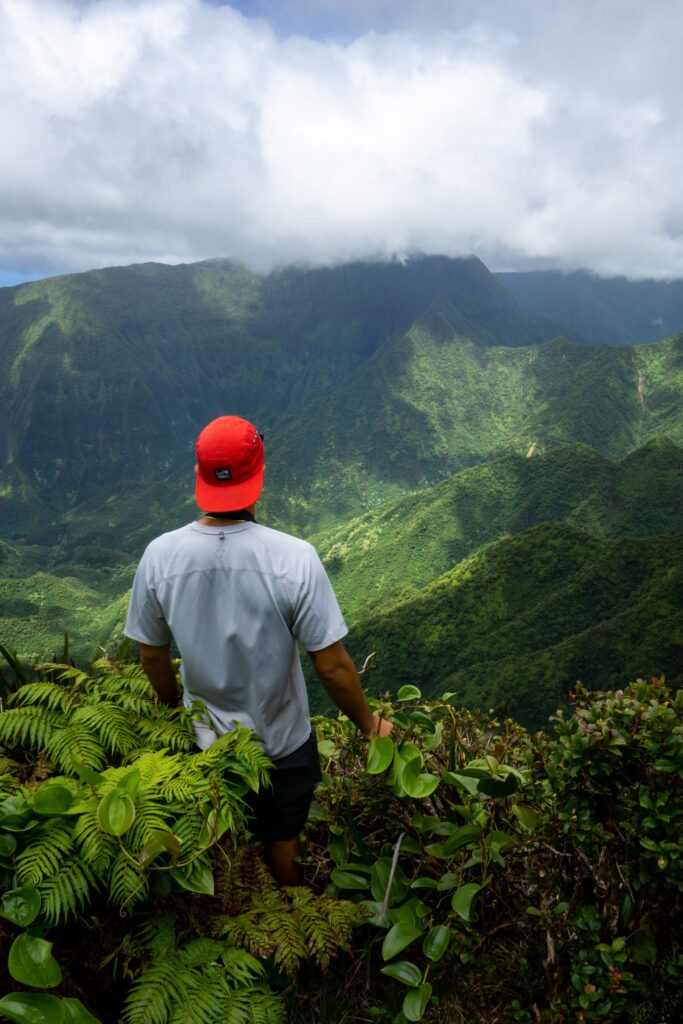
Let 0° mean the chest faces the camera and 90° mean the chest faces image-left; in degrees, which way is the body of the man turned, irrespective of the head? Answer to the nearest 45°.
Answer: approximately 180°

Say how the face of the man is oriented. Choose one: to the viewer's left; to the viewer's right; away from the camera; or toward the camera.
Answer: away from the camera
